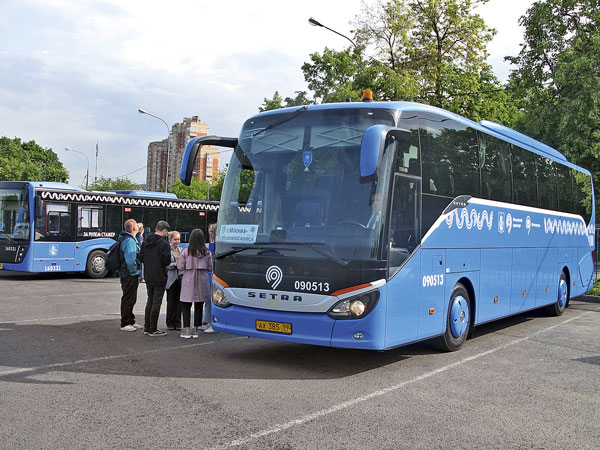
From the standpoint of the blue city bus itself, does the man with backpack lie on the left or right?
on its left

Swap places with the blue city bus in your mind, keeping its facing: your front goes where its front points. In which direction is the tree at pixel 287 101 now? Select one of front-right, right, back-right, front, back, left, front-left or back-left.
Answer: back

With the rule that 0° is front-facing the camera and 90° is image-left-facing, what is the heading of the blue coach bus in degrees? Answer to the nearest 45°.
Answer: approximately 45°

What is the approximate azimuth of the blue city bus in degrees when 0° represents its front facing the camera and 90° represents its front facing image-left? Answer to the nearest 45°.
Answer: approximately 45°

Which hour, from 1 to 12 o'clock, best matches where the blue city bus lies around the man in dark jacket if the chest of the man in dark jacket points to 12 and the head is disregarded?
The blue city bus is roughly at 10 o'clock from the man in dark jacket.

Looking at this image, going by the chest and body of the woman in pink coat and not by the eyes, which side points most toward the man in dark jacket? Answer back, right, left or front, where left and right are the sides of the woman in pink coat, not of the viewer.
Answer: left

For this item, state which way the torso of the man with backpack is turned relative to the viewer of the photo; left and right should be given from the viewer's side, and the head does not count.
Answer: facing to the right of the viewer

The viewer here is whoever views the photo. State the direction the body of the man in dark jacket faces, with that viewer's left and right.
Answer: facing away from the viewer and to the right of the viewer

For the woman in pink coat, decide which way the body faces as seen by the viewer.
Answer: away from the camera

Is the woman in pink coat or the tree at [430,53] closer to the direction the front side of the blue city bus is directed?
the woman in pink coat

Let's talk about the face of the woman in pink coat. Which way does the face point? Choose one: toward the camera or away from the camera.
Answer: away from the camera
